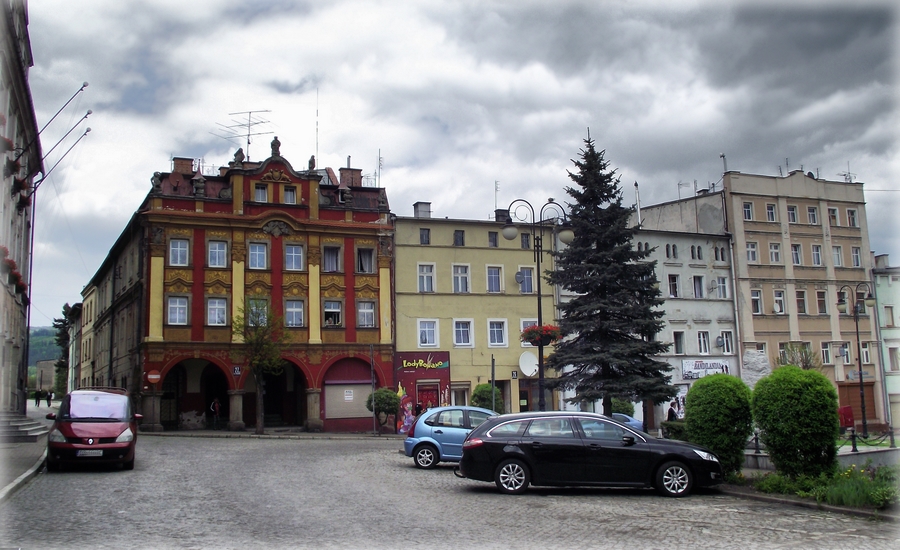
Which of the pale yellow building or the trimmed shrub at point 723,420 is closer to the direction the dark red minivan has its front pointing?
the trimmed shrub

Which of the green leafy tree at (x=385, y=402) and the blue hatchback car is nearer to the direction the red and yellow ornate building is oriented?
the blue hatchback car

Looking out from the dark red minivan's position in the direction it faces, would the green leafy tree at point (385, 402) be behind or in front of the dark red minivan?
behind

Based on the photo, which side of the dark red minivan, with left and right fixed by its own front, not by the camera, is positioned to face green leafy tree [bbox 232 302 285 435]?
back
